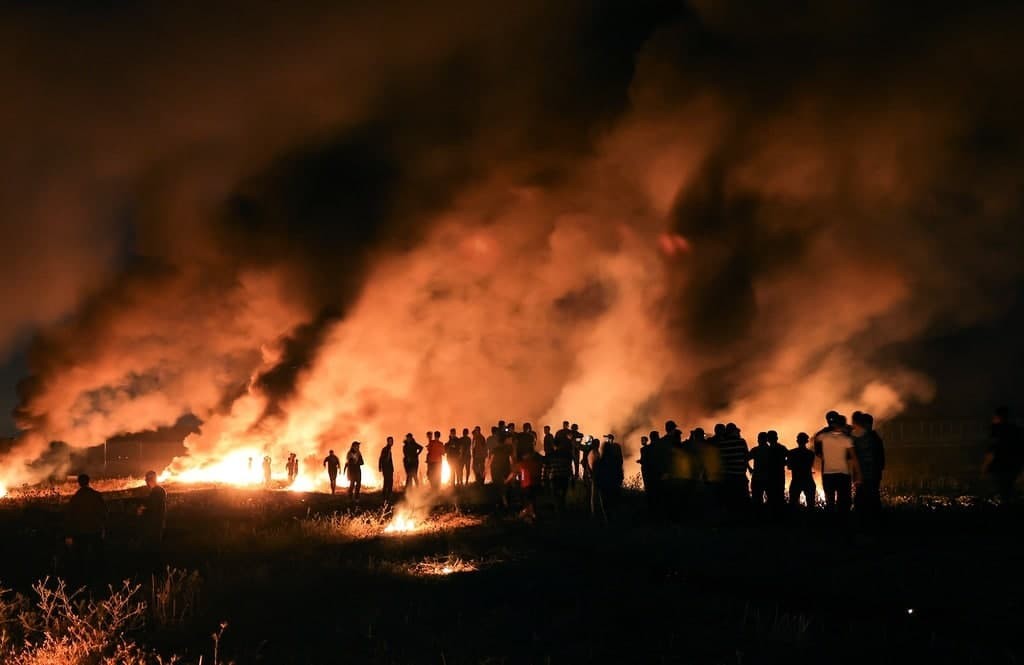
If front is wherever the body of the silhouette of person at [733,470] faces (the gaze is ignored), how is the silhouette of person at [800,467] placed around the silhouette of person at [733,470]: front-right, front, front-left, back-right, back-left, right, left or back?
right

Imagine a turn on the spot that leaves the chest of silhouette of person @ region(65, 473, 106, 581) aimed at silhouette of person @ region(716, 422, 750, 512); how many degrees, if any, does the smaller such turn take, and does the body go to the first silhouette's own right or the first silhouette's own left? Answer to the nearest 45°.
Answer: approximately 90° to the first silhouette's own right

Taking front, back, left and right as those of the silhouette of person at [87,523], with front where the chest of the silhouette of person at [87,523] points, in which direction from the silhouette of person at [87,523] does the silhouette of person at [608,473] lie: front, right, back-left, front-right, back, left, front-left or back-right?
right

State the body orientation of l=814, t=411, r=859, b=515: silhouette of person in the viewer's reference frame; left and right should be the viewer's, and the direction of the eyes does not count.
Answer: facing away from the viewer

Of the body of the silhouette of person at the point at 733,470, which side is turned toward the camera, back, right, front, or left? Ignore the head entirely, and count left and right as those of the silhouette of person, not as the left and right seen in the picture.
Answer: back

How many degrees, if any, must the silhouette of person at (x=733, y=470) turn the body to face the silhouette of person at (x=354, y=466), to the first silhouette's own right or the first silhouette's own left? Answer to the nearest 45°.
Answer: approximately 45° to the first silhouette's own left

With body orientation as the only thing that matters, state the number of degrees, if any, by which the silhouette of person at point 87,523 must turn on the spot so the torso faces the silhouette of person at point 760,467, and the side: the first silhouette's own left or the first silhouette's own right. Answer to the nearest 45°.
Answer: approximately 90° to the first silhouette's own right

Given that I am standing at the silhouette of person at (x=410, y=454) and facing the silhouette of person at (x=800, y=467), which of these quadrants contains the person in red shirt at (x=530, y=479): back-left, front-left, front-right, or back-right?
front-right

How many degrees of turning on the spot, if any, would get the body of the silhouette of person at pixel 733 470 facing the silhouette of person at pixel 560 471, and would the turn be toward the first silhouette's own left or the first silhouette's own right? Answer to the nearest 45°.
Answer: approximately 45° to the first silhouette's own left

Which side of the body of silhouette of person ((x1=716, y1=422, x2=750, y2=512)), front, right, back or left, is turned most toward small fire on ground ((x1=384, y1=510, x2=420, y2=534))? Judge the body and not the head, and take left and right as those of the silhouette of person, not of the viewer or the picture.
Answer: left

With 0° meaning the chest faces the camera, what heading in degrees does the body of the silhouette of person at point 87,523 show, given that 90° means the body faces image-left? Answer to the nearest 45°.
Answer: approximately 180°

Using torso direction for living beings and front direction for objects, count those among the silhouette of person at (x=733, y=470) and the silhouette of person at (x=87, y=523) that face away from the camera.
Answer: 2
